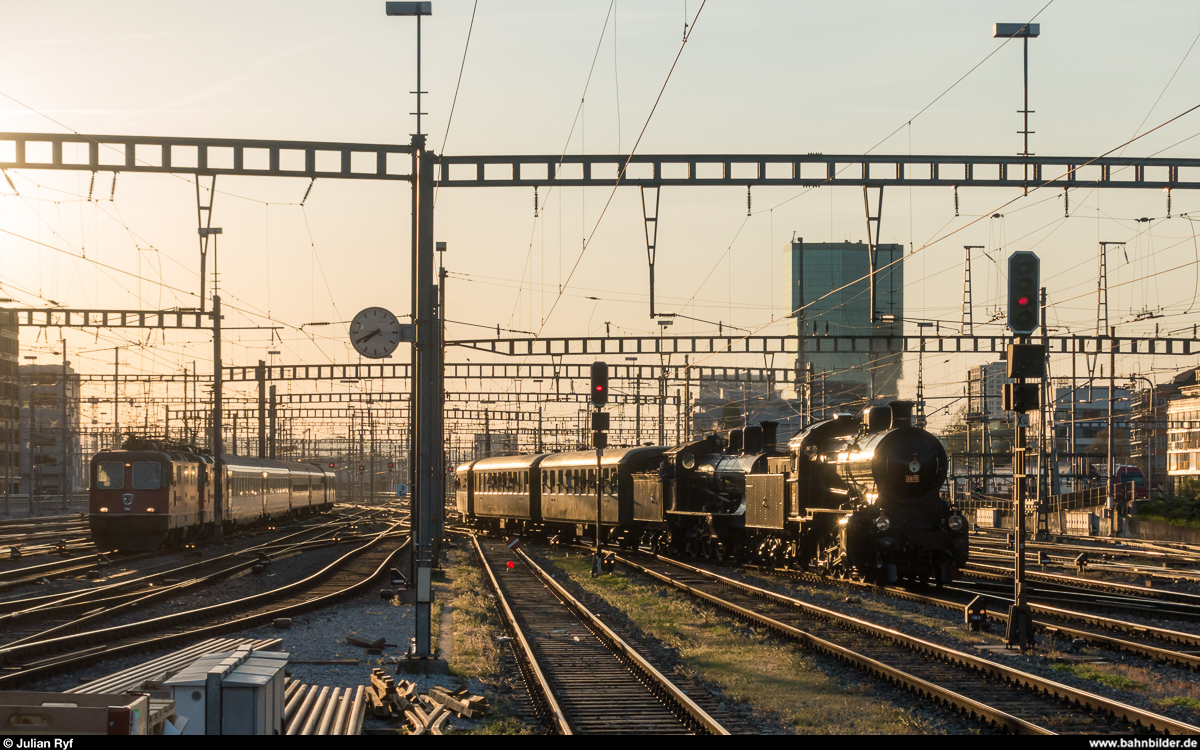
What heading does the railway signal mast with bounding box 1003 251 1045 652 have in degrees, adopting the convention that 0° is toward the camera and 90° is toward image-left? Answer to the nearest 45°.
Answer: approximately 0°

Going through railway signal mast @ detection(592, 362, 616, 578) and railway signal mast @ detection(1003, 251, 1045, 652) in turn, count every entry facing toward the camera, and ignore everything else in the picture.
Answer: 2

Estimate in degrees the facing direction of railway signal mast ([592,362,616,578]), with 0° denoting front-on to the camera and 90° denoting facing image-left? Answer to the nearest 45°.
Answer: approximately 0°

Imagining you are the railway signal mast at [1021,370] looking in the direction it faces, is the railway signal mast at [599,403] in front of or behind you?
behind
